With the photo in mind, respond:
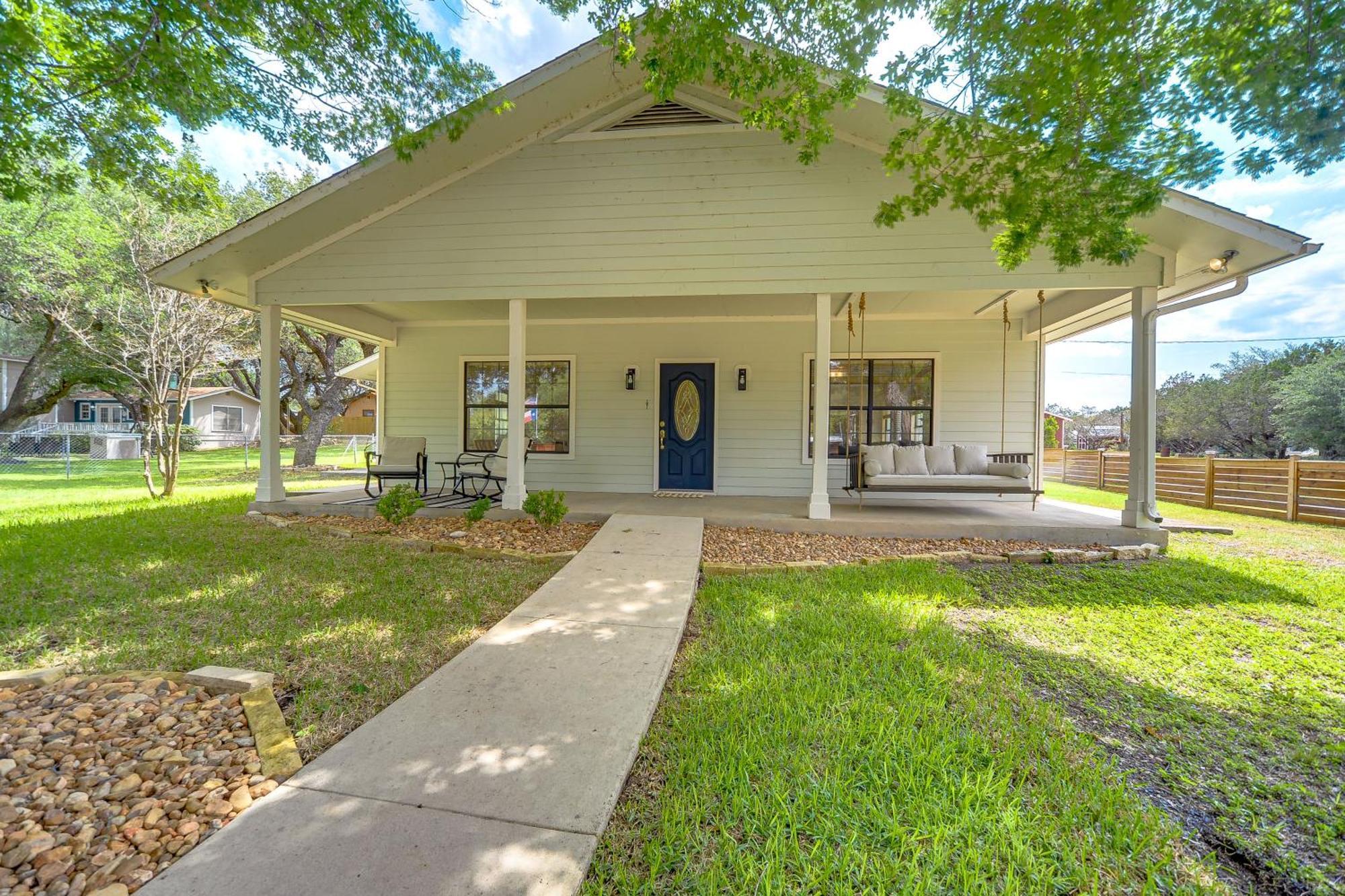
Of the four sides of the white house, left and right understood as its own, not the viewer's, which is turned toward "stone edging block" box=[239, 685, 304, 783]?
front

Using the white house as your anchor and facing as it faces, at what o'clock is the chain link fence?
The chain link fence is roughly at 4 o'clock from the white house.

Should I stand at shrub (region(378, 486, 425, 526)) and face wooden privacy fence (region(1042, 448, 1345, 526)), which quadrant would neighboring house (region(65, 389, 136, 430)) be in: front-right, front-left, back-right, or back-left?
back-left

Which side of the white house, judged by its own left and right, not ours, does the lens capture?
front

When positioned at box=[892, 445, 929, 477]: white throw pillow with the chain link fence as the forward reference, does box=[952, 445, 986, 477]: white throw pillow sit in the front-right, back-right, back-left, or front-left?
back-right

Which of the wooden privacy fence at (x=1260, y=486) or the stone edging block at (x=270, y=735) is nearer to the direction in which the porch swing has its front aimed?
the stone edging block

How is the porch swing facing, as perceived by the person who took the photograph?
facing the viewer

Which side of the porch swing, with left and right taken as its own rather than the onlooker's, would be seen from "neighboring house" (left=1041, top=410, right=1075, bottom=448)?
back

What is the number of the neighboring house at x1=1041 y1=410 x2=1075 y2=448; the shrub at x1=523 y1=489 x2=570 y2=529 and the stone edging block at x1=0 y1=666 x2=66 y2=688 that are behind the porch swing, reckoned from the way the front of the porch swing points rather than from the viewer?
1

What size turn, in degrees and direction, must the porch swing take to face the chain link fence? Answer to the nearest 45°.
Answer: approximately 90° to its right

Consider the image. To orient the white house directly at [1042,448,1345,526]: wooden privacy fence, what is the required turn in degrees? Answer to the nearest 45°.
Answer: approximately 90° to its left

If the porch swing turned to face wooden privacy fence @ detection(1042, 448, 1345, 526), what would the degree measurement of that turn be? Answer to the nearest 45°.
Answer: approximately 135° to its left

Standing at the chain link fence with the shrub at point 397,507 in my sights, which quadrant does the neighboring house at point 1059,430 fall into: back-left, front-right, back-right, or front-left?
front-left

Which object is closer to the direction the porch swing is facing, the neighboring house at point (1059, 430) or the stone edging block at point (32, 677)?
the stone edging block

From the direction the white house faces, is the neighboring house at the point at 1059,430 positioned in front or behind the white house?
behind

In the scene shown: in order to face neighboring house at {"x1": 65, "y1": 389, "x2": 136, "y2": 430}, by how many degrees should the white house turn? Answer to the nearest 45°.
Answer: approximately 135° to its right
